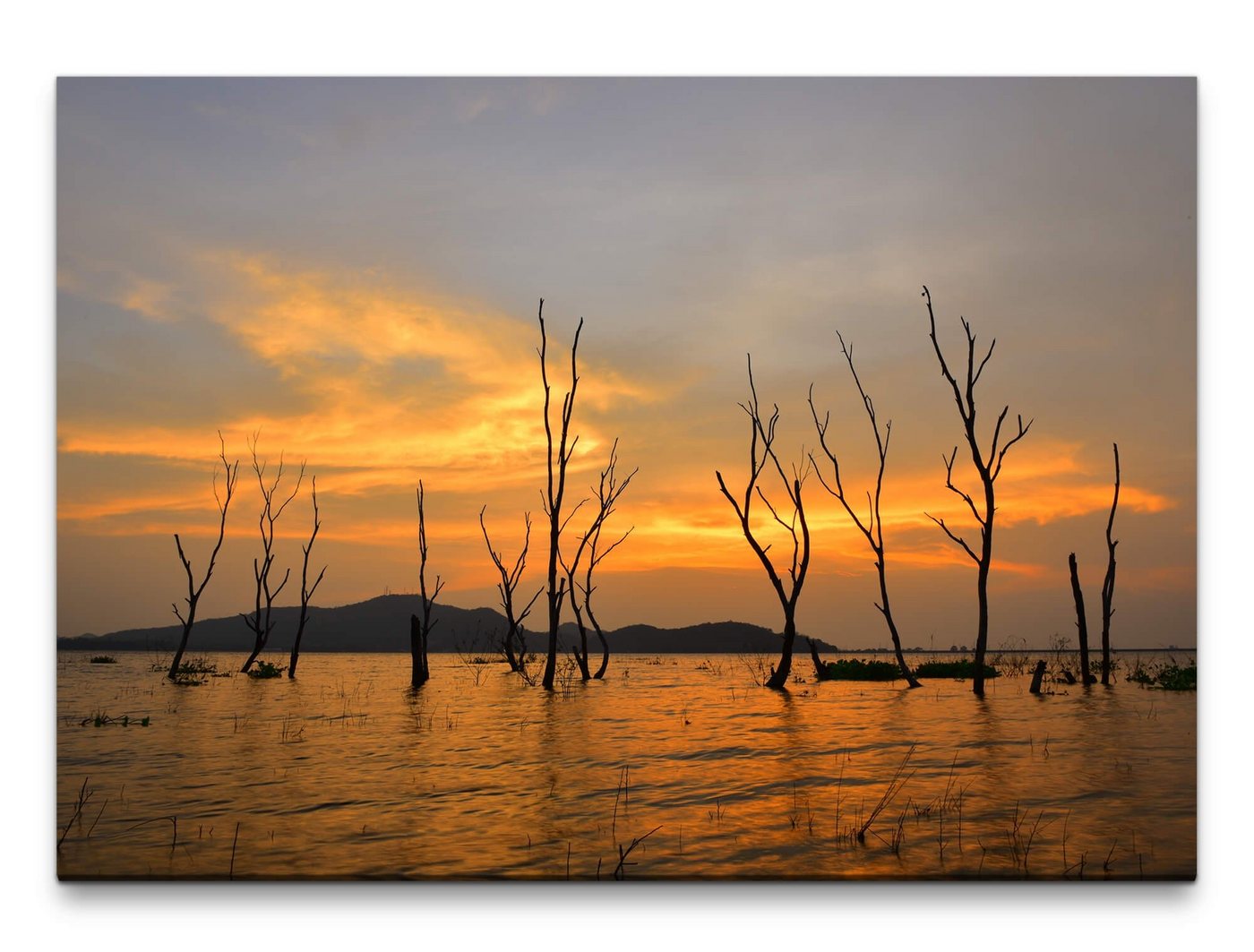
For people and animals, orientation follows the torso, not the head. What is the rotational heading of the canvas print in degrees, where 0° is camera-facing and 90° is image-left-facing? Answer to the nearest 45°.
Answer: approximately 0°
